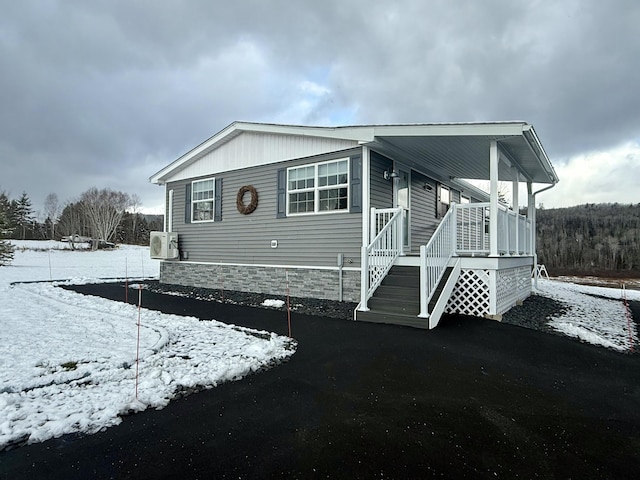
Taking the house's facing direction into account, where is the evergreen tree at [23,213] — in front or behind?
behind

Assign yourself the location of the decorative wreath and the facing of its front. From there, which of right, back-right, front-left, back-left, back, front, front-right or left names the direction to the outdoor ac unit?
right

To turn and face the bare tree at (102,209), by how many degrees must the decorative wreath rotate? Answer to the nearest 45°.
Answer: approximately 90° to its right

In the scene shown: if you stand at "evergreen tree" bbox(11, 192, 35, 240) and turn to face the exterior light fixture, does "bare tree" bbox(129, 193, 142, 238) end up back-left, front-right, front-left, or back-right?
front-left

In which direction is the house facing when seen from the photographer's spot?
facing the viewer and to the right of the viewer

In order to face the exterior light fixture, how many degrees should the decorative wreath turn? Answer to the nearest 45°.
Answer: approximately 90° to its left

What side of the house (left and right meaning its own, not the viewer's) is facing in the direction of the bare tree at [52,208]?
back

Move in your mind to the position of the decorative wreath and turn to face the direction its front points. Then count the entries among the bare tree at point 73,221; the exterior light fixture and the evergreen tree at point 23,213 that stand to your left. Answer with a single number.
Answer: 1

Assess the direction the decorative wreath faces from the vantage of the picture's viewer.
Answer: facing the viewer and to the left of the viewer

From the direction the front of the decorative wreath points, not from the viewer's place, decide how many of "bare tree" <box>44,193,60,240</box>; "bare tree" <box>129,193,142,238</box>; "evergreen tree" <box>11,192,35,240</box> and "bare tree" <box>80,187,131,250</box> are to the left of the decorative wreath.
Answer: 0

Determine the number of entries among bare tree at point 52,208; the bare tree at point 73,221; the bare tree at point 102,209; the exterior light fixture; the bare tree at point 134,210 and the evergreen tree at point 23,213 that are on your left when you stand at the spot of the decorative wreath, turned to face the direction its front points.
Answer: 1

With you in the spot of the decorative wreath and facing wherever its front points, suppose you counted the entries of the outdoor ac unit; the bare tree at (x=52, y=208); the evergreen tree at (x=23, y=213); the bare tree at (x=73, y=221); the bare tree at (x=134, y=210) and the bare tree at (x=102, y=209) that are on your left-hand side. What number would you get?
0

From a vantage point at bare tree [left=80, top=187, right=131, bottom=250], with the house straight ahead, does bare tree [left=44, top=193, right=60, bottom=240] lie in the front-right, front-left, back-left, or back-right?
back-right

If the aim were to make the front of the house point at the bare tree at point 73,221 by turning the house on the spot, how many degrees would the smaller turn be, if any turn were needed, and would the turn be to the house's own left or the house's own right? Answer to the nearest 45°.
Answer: approximately 180°

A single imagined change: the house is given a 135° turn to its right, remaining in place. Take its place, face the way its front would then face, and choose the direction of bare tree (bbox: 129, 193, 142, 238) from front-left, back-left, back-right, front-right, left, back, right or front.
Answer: front-right
